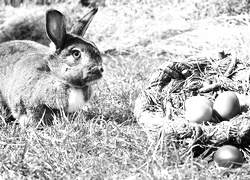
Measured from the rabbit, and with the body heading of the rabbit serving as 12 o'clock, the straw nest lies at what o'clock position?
The straw nest is roughly at 12 o'clock from the rabbit.

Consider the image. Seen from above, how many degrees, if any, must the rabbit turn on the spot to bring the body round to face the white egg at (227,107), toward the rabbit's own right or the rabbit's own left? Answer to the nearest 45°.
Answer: approximately 45° to the rabbit's own right

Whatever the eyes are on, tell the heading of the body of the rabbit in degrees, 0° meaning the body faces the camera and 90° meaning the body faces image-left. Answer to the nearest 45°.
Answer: approximately 270°
